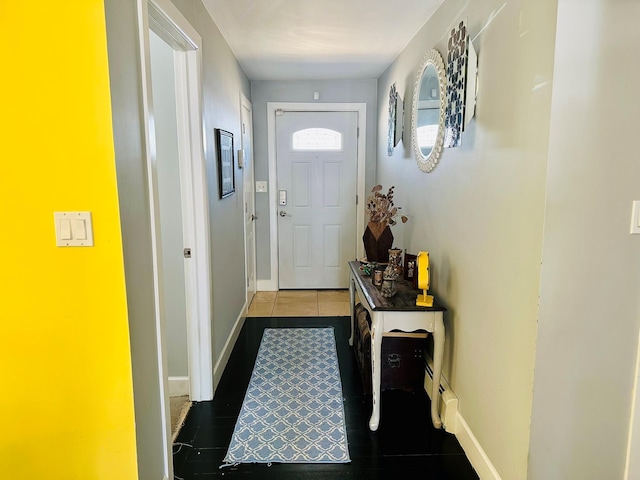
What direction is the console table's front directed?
to the viewer's left

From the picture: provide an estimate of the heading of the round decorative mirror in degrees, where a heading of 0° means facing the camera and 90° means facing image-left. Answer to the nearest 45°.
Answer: approximately 90°

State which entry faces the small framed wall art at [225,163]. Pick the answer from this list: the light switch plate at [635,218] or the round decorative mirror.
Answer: the round decorative mirror

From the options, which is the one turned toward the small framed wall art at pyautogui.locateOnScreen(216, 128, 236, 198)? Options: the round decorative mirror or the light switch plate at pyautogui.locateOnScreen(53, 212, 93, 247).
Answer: the round decorative mirror

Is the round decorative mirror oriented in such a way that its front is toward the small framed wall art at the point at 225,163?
yes

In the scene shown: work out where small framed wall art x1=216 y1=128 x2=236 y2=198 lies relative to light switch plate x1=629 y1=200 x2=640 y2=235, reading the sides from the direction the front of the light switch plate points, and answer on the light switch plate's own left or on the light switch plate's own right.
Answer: on the light switch plate's own right

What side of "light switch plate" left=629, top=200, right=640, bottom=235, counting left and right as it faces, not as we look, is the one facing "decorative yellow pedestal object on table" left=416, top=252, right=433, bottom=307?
right

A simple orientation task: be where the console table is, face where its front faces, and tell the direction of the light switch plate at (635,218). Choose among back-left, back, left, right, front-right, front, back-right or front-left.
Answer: back-left

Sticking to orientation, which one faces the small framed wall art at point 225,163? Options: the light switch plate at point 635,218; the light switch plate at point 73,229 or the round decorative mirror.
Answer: the round decorative mirror
